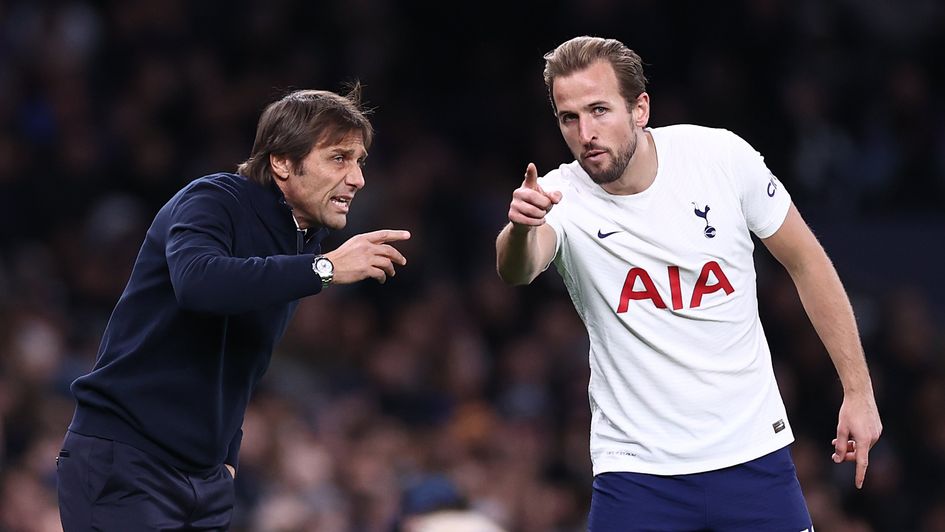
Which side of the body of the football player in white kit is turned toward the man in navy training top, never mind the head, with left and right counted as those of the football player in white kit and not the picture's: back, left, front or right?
right

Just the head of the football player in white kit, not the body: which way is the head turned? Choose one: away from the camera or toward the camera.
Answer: toward the camera

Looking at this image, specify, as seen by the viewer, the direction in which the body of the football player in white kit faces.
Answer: toward the camera
